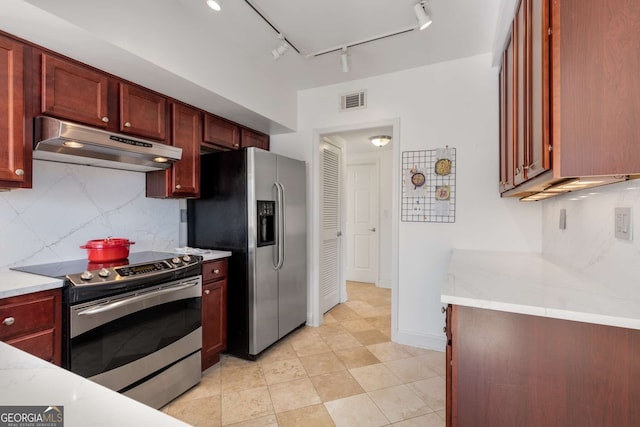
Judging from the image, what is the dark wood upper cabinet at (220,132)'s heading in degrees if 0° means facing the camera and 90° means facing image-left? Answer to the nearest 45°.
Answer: approximately 315°

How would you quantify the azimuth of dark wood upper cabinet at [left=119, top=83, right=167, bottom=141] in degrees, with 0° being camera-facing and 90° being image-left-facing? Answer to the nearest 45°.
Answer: approximately 315°

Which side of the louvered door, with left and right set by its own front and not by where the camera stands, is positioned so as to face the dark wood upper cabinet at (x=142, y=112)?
right

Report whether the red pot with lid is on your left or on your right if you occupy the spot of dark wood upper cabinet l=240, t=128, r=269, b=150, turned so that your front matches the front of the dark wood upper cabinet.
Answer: on your right

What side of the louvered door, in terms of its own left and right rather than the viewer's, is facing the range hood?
right

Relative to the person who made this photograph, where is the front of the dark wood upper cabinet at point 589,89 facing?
facing to the left of the viewer
